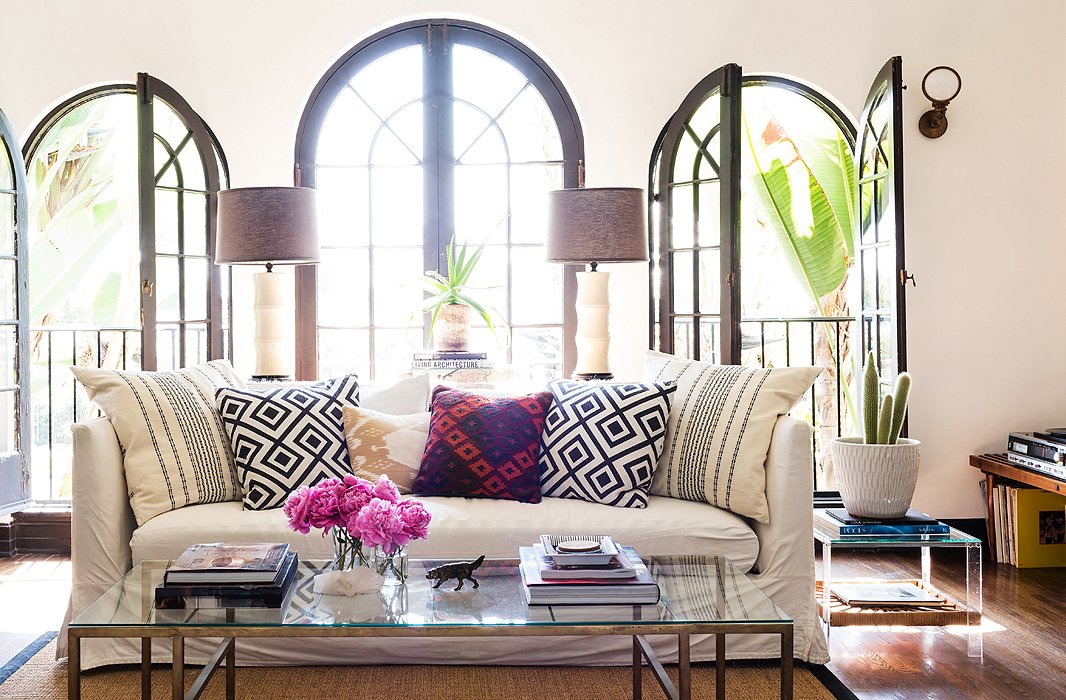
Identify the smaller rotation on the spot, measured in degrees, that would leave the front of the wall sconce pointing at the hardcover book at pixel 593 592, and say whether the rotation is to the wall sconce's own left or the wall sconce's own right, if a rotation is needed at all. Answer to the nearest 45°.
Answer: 0° — it already faces it

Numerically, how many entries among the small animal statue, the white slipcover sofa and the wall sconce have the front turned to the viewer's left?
1

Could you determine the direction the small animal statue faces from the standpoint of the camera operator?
facing to the left of the viewer

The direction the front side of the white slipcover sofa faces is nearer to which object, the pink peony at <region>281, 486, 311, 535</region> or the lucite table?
the pink peony

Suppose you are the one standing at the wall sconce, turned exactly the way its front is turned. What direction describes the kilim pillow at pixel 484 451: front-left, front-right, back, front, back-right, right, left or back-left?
front-right

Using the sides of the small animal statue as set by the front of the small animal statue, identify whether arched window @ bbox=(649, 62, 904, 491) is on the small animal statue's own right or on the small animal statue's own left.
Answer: on the small animal statue's own right

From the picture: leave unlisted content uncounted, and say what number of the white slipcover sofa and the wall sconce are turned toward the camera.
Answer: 2

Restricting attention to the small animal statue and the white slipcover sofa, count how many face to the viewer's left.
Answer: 1

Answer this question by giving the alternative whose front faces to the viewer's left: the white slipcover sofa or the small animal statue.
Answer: the small animal statue

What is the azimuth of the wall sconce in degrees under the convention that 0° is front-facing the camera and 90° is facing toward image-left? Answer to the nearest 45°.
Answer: approximately 0°

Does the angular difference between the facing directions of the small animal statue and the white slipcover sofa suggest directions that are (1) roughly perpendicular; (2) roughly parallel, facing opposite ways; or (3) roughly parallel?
roughly perpendicular

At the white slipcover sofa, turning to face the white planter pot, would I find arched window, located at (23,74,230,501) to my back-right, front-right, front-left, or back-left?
back-left

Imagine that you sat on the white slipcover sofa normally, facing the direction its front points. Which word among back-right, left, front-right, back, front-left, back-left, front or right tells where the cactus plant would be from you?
left

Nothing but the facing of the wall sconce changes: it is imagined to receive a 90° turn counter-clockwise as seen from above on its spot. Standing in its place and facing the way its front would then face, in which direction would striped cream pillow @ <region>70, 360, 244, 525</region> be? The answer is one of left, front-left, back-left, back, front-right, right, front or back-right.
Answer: back-right
